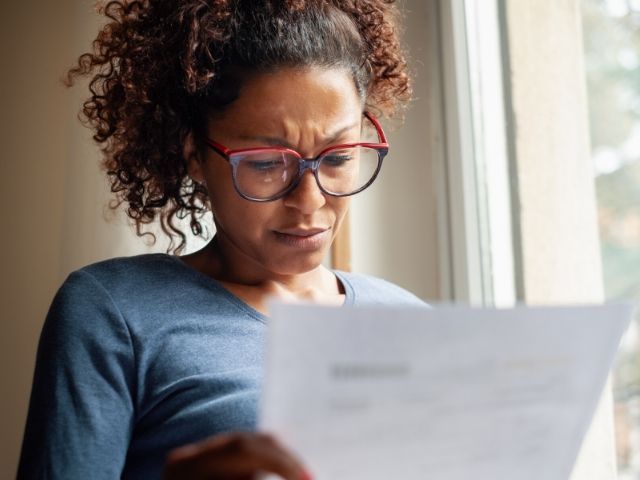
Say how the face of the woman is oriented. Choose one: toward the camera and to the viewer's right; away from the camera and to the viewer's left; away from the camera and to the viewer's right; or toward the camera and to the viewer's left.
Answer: toward the camera and to the viewer's right

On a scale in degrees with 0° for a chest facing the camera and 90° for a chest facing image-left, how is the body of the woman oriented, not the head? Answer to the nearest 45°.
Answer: approximately 315°
